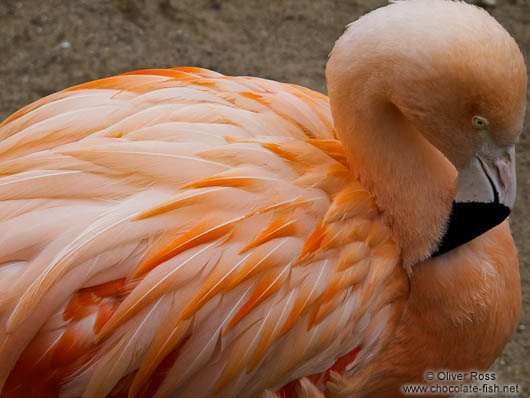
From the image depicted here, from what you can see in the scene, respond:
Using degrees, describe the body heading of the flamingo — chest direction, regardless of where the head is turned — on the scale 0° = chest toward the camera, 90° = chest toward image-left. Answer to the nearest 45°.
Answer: approximately 270°
